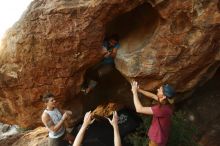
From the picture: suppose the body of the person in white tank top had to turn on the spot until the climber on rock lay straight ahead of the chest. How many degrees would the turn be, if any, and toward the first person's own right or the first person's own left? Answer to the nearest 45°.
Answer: approximately 90° to the first person's own left

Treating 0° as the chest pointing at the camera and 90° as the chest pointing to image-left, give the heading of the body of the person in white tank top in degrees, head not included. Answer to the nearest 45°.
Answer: approximately 315°

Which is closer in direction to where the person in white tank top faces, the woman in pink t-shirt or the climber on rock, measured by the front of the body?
the woman in pink t-shirt

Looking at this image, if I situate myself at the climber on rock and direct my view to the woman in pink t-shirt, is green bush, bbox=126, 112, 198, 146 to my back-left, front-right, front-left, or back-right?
front-left

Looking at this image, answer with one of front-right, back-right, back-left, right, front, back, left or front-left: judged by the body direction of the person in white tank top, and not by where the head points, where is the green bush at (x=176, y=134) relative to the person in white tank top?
front-left

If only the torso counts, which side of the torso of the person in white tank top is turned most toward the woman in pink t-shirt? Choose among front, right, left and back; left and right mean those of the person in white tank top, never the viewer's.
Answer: front

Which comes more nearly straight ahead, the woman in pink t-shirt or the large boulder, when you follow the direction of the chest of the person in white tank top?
the woman in pink t-shirt
